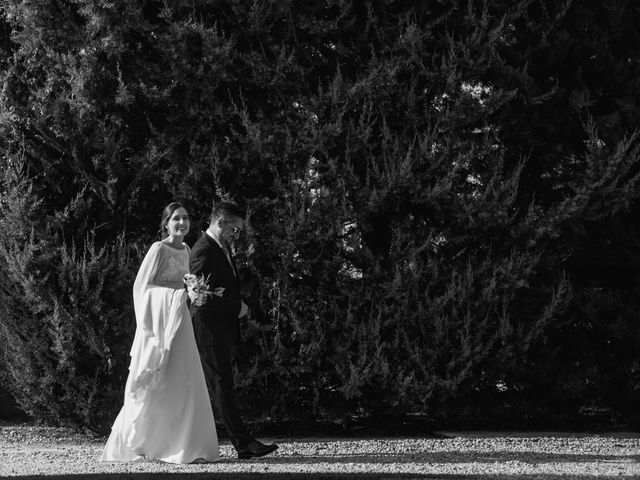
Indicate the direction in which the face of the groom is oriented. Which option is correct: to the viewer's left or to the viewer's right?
to the viewer's right

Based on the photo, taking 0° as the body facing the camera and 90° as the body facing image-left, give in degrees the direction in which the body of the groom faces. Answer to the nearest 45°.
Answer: approximately 270°
